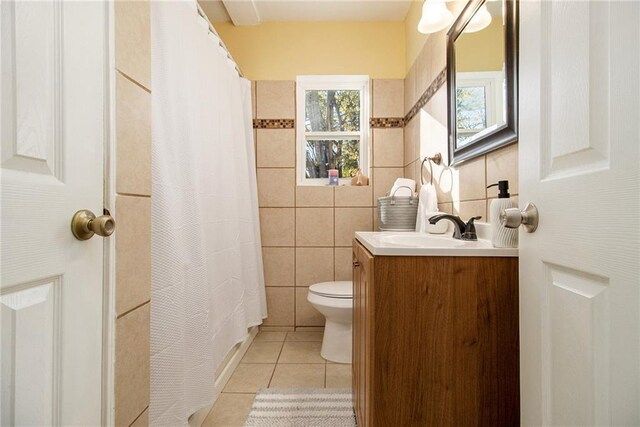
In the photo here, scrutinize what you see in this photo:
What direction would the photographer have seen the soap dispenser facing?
facing to the left of the viewer

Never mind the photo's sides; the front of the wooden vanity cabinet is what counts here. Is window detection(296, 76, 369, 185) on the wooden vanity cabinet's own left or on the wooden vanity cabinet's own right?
on the wooden vanity cabinet's own right

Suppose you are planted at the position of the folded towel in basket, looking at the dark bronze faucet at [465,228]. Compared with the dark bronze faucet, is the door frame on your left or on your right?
right

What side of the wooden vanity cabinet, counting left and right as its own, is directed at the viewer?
left

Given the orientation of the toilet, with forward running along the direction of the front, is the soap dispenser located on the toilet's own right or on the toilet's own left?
on the toilet's own left

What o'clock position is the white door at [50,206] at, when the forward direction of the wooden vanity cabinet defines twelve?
The white door is roughly at 11 o'clock from the wooden vanity cabinet.
